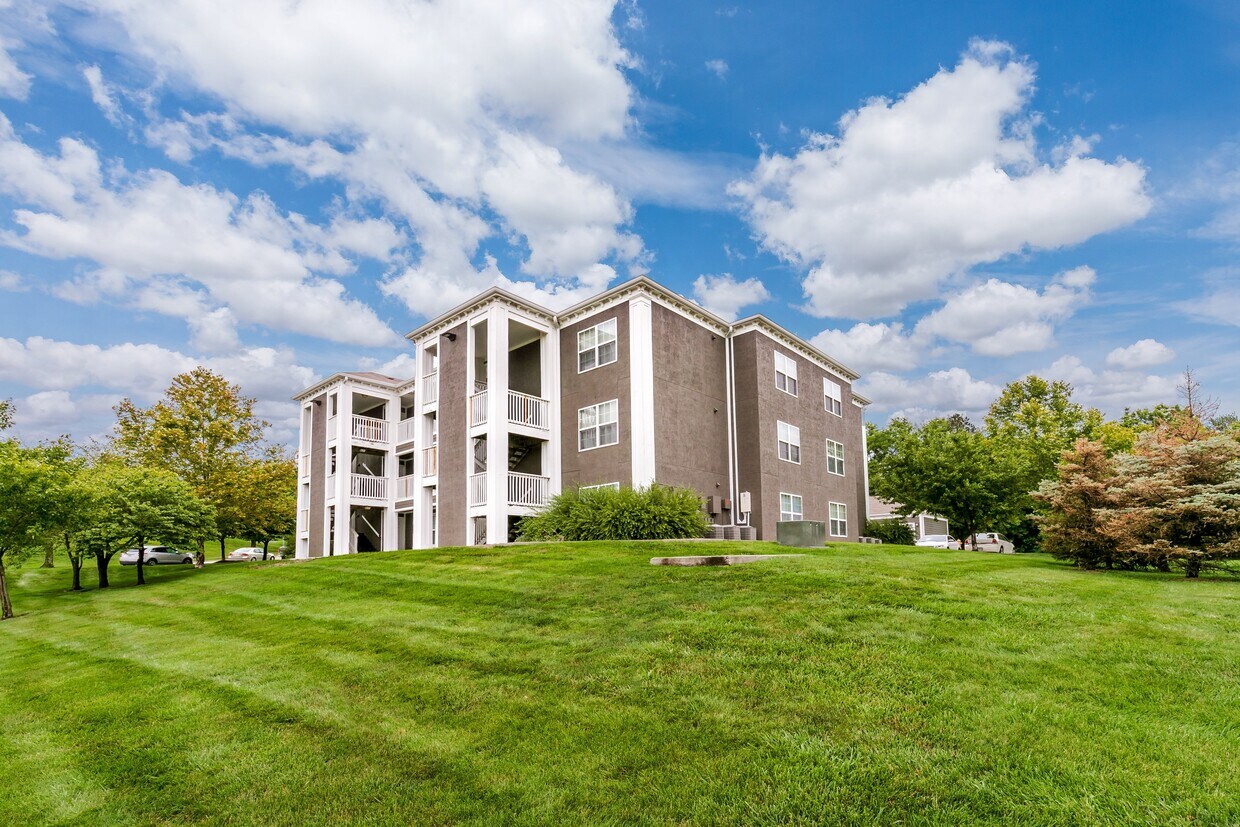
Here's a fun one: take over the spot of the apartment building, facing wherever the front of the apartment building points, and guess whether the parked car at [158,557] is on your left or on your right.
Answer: on your right

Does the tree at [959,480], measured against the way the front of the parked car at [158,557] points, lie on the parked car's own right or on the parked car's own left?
on the parked car's own right

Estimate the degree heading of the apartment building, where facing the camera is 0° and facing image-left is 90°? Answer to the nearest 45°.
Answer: approximately 45°

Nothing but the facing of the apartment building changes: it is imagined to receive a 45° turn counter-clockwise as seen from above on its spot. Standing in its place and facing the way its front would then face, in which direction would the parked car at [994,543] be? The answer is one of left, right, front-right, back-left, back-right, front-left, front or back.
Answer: back-left

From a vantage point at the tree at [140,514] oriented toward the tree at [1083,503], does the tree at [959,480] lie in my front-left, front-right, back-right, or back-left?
front-left

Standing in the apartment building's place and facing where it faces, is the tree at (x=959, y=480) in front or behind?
behind

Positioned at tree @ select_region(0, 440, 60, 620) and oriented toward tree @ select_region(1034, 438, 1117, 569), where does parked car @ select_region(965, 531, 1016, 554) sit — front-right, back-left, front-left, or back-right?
front-left
